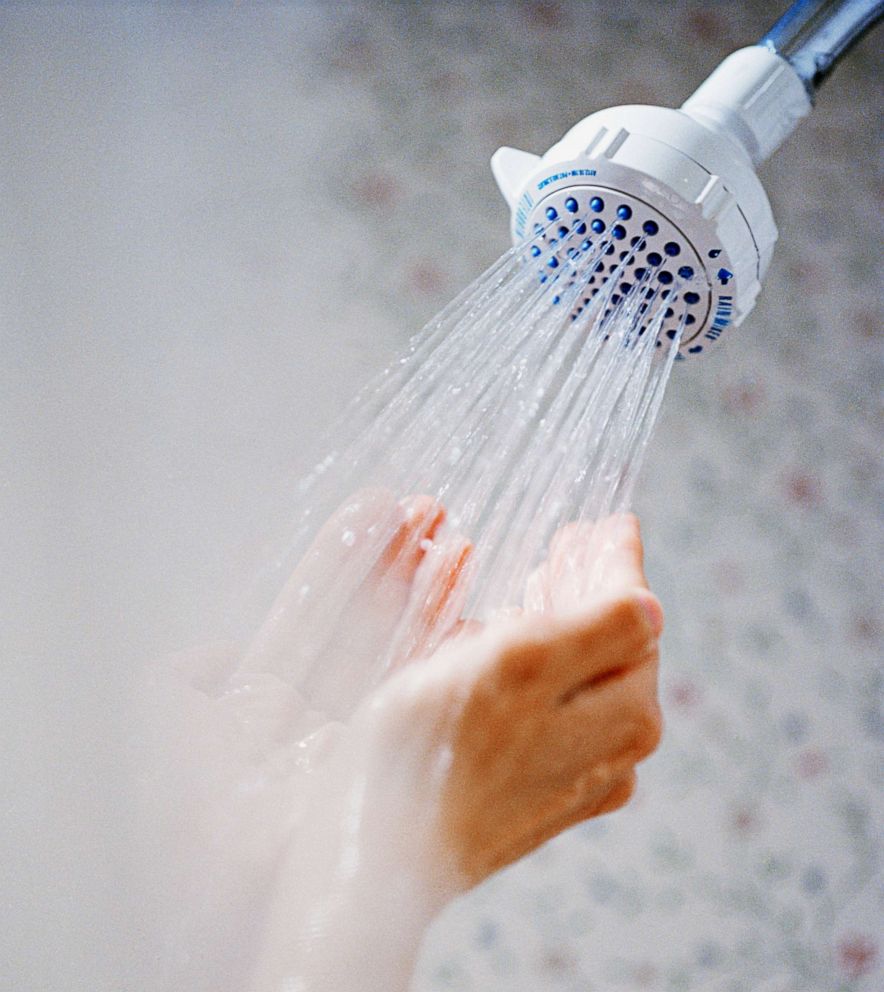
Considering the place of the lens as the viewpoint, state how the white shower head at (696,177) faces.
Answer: facing the viewer and to the left of the viewer
